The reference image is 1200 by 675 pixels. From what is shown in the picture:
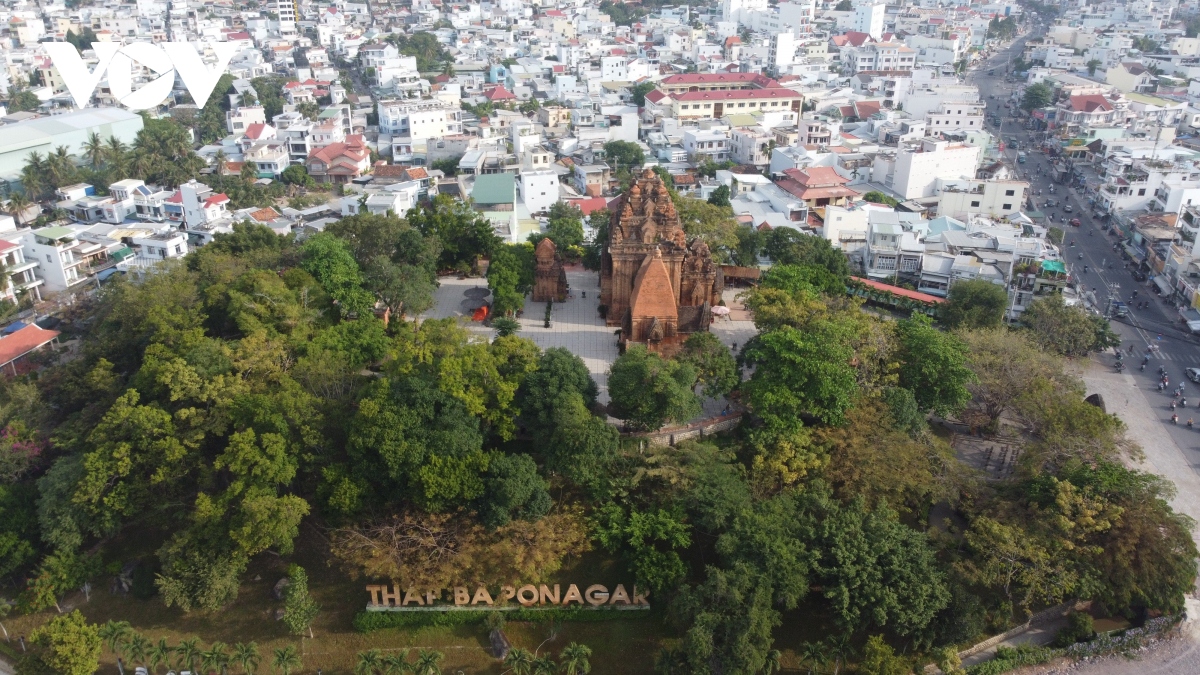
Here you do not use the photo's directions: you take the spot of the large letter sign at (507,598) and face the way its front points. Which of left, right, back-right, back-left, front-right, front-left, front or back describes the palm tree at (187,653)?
right

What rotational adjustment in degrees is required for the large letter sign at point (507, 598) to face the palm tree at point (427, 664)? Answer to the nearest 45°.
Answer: approximately 45° to its right

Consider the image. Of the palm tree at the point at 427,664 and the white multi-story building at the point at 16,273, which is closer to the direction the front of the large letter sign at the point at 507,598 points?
the palm tree

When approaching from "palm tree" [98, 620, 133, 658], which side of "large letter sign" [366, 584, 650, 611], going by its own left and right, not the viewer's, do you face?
right

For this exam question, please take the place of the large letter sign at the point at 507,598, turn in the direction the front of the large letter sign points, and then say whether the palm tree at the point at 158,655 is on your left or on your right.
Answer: on your right

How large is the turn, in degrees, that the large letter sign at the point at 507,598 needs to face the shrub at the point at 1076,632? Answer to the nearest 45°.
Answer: approximately 90° to its left

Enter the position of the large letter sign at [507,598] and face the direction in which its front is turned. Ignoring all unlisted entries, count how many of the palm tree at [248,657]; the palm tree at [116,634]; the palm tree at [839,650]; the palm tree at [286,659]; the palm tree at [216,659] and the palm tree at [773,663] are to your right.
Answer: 4

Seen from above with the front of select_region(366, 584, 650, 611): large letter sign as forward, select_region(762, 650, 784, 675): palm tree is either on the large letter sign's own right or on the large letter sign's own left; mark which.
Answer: on the large letter sign's own left

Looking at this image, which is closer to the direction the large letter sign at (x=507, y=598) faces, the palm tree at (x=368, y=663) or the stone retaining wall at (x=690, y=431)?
the palm tree

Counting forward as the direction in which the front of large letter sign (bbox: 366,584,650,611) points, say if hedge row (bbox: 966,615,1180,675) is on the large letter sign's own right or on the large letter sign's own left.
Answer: on the large letter sign's own left

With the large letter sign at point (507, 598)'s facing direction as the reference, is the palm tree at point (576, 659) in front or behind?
in front

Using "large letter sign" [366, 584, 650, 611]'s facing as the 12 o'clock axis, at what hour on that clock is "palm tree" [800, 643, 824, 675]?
The palm tree is roughly at 10 o'clock from the large letter sign.

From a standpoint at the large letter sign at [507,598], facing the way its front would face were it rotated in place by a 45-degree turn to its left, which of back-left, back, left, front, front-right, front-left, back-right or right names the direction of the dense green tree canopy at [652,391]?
left

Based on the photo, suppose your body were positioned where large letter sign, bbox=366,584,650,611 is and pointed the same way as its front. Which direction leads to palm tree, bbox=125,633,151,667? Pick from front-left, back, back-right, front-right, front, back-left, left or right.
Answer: right

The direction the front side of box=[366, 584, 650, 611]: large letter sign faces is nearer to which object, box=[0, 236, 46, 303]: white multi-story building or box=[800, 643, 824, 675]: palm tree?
the palm tree

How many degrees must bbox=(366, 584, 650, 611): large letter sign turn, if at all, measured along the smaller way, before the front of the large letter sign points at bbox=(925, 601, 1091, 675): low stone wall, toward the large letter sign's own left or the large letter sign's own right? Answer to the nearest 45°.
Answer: approximately 90° to the large letter sign's own left
